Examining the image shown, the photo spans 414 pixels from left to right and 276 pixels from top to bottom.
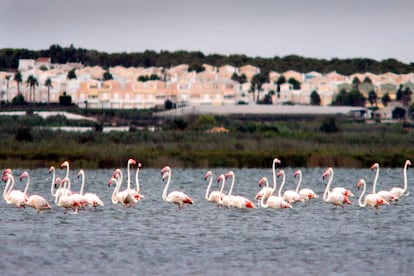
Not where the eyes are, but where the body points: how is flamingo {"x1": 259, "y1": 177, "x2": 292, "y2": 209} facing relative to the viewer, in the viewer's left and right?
facing to the left of the viewer

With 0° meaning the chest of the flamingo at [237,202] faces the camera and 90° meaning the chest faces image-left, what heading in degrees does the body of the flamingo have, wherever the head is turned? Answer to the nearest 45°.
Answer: approximately 90°

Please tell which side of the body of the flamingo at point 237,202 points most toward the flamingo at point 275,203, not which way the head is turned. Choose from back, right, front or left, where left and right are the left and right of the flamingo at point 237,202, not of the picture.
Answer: back

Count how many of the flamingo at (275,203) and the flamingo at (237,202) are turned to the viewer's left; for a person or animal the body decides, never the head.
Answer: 2

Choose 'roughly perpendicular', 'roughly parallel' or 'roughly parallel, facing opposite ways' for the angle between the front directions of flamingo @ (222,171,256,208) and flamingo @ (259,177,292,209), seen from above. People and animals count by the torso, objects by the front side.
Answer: roughly parallel

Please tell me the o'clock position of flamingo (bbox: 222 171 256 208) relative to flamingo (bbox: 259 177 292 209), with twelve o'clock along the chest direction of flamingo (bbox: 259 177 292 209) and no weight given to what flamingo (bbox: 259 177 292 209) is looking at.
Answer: flamingo (bbox: 222 171 256 208) is roughly at 12 o'clock from flamingo (bbox: 259 177 292 209).
